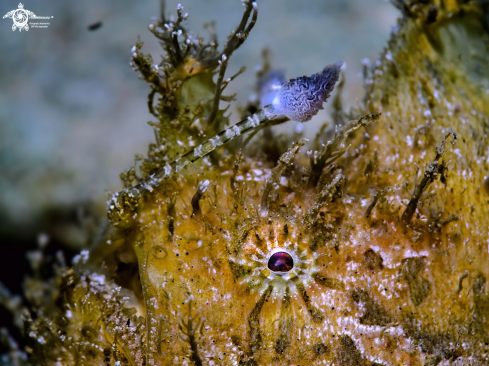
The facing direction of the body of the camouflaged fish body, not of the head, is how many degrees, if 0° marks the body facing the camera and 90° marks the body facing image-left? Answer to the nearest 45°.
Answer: approximately 90°
